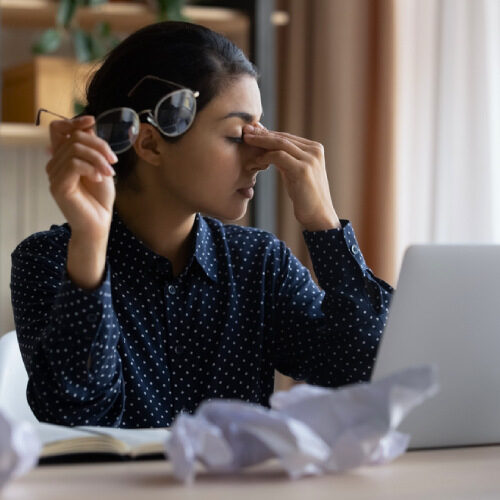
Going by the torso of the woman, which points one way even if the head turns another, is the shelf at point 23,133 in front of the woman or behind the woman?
behind

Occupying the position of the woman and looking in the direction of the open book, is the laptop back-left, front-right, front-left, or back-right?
front-left

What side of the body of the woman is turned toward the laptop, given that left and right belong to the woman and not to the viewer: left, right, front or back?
front

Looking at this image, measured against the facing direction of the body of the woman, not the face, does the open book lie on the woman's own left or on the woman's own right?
on the woman's own right

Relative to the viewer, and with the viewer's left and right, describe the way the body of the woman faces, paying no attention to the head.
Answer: facing the viewer and to the right of the viewer

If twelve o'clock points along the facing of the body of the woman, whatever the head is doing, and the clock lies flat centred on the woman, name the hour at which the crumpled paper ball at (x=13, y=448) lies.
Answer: The crumpled paper ball is roughly at 2 o'clock from the woman.

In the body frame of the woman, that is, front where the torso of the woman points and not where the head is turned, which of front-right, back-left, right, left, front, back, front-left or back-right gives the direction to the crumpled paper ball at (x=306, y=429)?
front-right
